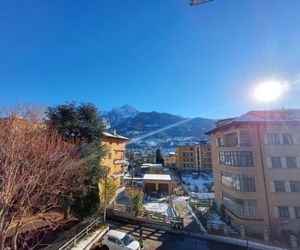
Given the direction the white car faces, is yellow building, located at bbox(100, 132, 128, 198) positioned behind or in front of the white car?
behind

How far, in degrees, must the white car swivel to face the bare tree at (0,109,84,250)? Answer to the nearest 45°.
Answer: approximately 90° to its right

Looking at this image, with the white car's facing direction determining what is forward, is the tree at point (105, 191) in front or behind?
behind
